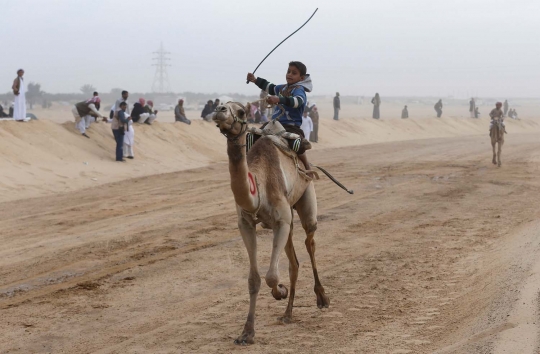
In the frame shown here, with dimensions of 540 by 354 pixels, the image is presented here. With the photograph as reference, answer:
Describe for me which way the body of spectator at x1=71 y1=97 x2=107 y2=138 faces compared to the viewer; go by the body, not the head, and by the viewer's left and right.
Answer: facing to the right of the viewer

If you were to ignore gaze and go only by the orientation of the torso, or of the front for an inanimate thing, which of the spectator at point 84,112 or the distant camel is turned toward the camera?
the distant camel

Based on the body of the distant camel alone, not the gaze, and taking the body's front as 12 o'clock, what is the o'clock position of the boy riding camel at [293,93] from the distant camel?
The boy riding camel is roughly at 12 o'clock from the distant camel.

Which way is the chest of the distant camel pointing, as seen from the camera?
toward the camera

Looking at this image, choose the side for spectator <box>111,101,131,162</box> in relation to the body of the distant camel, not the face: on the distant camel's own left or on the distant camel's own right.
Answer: on the distant camel's own right

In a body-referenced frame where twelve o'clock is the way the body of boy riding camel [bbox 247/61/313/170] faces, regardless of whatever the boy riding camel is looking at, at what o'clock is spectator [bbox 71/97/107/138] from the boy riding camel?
The spectator is roughly at 4 o'clock from the boy riding camel.

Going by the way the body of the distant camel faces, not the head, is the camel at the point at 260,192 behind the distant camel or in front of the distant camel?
in front

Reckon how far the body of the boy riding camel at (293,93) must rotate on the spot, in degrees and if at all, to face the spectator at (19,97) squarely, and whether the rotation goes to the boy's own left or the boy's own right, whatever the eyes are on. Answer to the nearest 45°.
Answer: approximately 90° to the boy's own right

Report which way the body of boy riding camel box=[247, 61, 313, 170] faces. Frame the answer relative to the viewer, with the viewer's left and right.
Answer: facing the viewer and to the left of the viewer

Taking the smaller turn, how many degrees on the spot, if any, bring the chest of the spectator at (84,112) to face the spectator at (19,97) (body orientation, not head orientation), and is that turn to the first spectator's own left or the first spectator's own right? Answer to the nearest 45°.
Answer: approximately 180°

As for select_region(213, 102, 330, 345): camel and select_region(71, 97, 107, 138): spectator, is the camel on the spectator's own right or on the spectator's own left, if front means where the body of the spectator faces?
on the spectator's own right
